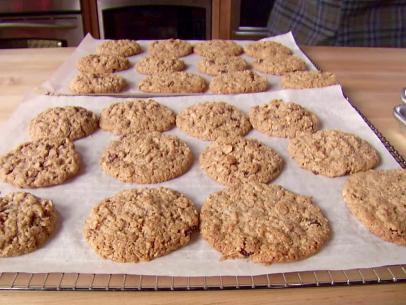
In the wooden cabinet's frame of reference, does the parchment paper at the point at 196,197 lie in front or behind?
in front

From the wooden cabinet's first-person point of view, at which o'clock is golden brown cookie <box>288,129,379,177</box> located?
The golden brown cookie is roughly at 12 o'clock from the wooden cabinet.

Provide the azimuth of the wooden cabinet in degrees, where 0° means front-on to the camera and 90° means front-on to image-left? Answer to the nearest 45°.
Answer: approximately 0°

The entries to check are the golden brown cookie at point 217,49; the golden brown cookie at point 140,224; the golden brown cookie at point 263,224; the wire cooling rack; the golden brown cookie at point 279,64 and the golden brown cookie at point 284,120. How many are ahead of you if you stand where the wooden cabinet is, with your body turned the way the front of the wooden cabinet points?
6

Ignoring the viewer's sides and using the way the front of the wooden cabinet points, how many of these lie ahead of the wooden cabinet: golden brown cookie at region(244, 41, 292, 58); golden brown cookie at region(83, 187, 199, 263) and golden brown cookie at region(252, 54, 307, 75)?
3

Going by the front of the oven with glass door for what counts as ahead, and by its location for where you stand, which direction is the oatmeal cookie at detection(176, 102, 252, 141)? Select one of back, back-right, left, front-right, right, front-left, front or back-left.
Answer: front

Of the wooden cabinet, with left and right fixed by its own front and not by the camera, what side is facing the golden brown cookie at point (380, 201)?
front

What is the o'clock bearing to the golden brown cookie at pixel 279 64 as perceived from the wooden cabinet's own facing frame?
The golden brown cookie is roughly at 12 o'clock from the wooden cabinet.

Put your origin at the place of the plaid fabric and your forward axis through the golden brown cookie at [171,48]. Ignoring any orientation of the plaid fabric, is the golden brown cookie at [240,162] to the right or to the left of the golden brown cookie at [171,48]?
left

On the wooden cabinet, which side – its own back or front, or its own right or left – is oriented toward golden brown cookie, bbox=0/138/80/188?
front

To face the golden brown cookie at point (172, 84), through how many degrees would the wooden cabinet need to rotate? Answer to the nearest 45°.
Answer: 0° — it already faces it

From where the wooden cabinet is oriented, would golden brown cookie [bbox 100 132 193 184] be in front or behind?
in front

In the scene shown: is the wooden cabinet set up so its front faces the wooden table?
yes

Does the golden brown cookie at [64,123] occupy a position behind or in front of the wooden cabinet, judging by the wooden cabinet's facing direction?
in front

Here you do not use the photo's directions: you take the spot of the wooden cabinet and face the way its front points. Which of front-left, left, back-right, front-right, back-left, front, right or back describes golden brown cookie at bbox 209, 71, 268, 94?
front
